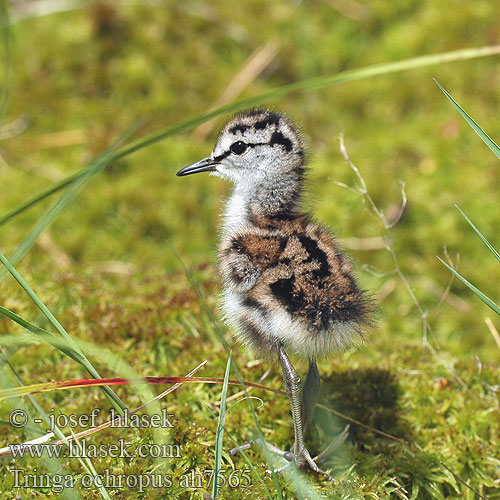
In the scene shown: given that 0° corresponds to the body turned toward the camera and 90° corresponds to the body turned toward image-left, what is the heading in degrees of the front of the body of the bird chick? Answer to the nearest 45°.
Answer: approximately 90°

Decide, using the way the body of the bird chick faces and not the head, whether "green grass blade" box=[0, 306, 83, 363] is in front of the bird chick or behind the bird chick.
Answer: in front
